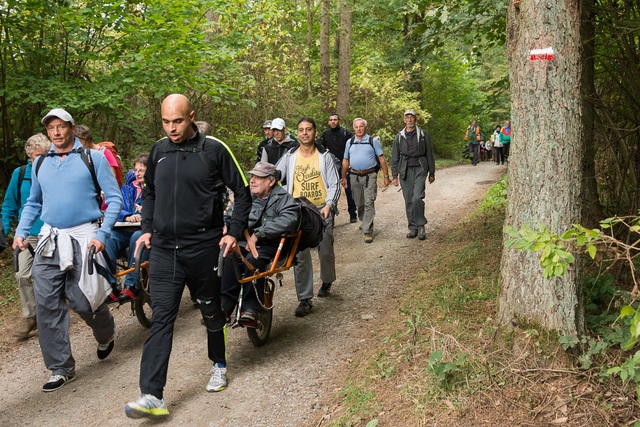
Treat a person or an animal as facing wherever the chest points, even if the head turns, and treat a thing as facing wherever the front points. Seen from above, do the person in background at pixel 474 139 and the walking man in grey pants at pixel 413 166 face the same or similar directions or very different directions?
same or similar directions

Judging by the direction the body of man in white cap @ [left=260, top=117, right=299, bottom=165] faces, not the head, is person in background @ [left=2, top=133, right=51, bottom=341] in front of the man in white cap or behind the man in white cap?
in front

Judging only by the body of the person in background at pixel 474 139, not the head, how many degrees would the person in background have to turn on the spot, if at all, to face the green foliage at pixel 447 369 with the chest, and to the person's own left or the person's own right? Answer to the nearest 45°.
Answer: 0° — they already face it

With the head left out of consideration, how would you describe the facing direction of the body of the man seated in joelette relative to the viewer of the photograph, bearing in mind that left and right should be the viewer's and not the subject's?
facing the viewer and to the left of the viewer

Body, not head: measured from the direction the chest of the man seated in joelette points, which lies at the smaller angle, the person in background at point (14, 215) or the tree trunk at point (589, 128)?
the person in background

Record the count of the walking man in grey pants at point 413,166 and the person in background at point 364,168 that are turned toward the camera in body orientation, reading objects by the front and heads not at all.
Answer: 2

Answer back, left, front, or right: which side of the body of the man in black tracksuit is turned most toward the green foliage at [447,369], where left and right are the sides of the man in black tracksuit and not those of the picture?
left

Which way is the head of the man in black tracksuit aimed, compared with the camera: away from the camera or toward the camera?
toward the camera

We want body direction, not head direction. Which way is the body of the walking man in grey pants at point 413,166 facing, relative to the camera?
toward the camera

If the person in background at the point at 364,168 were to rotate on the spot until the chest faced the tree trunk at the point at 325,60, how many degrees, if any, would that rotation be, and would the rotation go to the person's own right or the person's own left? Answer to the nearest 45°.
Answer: approximately 180°

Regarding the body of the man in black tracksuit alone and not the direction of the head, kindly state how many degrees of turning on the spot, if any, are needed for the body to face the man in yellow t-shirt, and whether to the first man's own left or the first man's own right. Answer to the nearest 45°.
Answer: approximately 180°

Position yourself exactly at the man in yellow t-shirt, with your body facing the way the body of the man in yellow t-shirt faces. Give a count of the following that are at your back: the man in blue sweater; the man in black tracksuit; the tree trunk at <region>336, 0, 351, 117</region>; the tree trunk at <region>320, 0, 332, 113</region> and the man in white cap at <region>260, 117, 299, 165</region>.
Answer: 3

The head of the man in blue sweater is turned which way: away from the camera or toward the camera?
toward the camera

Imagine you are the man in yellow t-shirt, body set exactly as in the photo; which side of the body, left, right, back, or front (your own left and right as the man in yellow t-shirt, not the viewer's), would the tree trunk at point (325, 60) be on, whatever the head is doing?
back

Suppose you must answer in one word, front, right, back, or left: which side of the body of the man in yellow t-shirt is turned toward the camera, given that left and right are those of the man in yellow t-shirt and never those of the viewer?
front

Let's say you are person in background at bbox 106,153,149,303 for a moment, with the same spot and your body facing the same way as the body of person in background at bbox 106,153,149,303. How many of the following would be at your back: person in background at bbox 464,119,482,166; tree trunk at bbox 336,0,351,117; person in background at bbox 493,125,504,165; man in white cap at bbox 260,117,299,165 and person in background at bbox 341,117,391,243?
5

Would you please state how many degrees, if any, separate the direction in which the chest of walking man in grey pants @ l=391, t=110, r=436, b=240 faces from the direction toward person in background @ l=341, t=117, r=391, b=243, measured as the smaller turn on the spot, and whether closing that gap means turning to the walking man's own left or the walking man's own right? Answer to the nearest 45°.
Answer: approximately 90° to the walking man's own right

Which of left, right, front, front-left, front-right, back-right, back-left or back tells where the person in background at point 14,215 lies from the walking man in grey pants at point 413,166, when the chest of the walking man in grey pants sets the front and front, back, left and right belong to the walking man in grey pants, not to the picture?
front-right

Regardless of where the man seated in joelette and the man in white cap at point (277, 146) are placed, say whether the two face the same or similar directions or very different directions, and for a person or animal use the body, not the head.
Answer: same or similar directions
